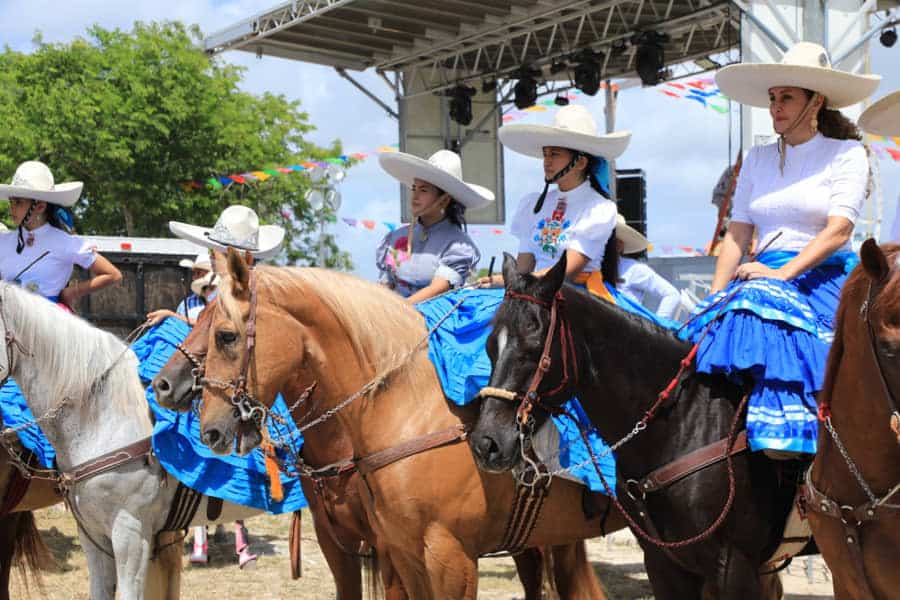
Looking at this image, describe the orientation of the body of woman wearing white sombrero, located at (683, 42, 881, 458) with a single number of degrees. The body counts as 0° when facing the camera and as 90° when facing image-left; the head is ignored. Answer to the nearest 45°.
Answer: approximately 45°

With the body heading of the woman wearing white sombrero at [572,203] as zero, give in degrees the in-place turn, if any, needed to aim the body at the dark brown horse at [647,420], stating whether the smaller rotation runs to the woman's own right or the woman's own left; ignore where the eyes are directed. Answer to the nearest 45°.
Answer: approximately 45° to the woman's own left

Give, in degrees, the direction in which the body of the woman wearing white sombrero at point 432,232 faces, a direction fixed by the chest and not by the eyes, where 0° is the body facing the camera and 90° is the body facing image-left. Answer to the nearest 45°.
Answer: approximately 45°

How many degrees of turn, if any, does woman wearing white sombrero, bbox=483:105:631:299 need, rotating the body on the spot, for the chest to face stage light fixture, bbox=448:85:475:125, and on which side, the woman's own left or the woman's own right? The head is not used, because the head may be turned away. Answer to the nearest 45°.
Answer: approximately 135° to the woman's own right

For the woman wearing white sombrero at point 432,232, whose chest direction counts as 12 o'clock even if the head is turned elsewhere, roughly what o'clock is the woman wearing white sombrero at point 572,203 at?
the woman wearing white sombrero at point 572,203 is roughly at 9 o'clock from the woman wearing white sombrero at point 432,232.

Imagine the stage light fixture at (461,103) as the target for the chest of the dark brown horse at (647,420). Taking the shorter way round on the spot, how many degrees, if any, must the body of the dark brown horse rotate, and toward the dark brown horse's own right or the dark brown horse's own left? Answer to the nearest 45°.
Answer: approximately 135° to the dark brown horse's own right

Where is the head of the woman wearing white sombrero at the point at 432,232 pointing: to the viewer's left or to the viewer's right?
to the viewer's left

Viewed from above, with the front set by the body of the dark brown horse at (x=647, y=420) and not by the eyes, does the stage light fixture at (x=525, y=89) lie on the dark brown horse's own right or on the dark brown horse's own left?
on the dark brown horse's own right

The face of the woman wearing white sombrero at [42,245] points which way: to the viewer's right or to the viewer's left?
to the viewer's left

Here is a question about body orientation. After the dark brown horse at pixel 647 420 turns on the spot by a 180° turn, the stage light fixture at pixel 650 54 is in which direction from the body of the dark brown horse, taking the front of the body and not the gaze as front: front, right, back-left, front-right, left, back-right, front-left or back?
front-left
